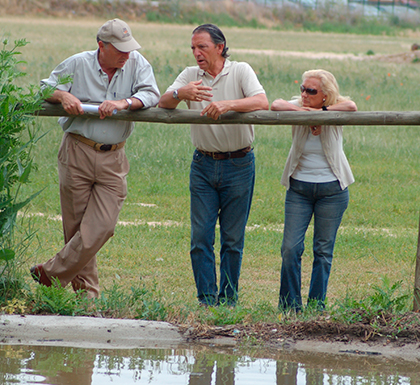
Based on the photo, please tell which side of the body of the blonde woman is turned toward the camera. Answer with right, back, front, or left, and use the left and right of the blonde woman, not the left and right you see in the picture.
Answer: front

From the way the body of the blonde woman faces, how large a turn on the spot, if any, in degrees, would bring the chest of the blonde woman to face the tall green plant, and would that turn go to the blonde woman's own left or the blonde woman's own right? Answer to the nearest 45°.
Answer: approximately 90° to the blonde woman's own right

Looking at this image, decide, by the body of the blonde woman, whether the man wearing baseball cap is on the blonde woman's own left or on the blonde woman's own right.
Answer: on the blonde woman's own right

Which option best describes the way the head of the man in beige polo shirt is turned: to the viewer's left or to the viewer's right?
to the viewer's left

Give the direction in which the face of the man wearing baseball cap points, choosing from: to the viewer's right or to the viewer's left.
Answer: to the viewer's right

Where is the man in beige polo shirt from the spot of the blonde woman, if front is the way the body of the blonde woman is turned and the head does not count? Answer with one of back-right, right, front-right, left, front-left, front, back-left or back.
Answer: right

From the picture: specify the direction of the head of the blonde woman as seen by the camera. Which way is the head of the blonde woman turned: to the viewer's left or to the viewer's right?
to the viewer's left
